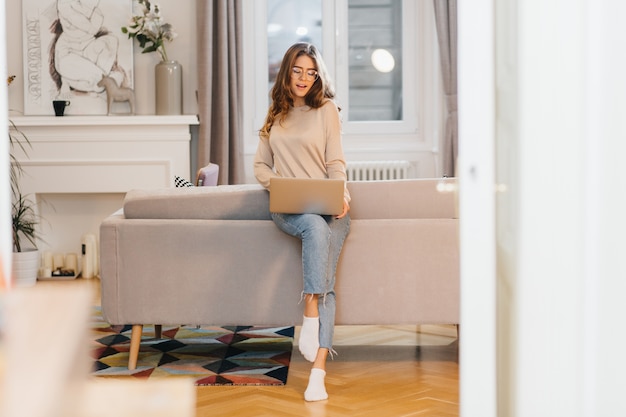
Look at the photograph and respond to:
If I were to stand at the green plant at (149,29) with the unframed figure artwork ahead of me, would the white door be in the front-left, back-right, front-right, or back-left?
back-left

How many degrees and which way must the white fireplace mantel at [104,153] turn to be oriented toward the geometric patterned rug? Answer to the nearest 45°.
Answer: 0° — it already faces it

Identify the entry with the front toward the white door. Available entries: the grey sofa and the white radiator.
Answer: the white radiator

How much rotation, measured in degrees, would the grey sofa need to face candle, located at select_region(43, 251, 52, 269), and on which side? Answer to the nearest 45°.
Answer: approximately 45° to its left

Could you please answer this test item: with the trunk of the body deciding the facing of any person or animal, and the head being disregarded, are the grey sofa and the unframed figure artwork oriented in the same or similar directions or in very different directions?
very different directions

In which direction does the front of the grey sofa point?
away from the camera

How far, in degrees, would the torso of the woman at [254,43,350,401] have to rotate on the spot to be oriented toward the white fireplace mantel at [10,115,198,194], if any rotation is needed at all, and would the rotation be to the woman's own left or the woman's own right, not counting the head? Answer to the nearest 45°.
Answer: approximately 135° to the woman's own right

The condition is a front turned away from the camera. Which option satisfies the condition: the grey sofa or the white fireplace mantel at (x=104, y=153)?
the grey sofa

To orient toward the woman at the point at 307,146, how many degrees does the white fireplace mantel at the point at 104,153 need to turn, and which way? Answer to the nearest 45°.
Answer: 0° — it already faces them
